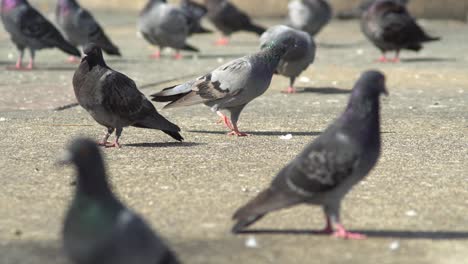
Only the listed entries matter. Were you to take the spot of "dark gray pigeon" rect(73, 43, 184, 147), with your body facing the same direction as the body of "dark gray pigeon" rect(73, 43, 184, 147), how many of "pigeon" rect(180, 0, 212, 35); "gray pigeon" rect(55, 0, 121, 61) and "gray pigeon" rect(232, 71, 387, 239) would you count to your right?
2

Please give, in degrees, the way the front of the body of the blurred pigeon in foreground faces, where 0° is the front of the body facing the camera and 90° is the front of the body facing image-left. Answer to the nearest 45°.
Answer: approximately 90°

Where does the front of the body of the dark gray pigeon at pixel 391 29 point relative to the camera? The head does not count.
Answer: to the viewer's left

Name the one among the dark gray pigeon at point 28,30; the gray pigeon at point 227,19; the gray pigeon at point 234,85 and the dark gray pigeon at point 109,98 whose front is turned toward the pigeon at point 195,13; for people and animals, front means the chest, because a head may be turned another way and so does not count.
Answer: the gray pigeon at point 227,19

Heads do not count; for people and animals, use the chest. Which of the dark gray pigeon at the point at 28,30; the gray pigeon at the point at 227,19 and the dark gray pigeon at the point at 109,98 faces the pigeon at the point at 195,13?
the gray pigeon

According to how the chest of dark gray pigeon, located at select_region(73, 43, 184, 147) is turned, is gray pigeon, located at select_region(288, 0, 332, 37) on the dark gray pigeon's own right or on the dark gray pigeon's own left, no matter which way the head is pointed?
on the dark gray pigeon's own right

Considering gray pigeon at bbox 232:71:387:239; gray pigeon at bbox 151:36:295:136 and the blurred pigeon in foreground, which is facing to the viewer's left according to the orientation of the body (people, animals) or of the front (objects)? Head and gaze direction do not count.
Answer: the blurred pigeon in foreground

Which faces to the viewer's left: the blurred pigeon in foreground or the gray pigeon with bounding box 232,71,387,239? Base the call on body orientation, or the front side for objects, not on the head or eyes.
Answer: the blurred pigeon in foreground

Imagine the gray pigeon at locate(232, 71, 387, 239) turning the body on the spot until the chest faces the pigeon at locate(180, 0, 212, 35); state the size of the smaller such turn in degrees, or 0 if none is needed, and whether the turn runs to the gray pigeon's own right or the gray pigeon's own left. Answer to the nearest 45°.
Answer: approximately 90° to the gray pigeon's own left

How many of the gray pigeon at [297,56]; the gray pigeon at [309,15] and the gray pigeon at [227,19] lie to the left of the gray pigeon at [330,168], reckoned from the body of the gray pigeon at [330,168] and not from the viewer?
3

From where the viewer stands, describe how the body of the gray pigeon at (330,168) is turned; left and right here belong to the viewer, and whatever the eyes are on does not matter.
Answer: facing to the right of the viewer

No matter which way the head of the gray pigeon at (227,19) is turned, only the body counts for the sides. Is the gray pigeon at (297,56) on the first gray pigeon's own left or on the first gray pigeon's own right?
on the first gray pigeon's own left

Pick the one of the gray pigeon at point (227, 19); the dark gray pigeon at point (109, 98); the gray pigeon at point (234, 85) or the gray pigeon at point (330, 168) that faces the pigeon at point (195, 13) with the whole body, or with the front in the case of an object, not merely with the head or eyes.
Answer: the gray pigeon at point (227, 19)

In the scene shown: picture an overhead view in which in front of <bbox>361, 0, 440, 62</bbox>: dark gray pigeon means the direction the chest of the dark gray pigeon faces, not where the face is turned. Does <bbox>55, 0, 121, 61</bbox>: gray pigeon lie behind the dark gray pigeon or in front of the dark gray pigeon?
in front

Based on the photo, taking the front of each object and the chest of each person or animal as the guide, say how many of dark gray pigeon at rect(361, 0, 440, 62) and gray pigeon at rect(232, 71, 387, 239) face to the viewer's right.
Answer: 1

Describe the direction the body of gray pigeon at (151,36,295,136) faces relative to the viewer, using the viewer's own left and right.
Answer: facing to the right of the viewer
